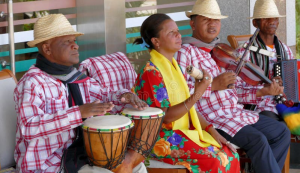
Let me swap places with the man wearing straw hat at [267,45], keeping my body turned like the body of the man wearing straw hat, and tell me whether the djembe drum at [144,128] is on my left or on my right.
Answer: on my right

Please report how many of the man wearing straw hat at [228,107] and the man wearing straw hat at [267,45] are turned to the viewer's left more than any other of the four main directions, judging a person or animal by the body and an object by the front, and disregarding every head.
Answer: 0

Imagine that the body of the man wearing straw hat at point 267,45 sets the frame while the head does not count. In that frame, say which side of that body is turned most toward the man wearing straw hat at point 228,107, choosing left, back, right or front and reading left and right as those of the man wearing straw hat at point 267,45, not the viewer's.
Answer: right

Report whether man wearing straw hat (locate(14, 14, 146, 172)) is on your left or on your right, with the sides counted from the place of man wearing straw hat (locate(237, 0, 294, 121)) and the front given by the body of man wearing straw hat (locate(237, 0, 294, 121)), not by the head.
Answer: on your right

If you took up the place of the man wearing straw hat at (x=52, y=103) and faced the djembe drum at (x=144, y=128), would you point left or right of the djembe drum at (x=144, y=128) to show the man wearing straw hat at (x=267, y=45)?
left
